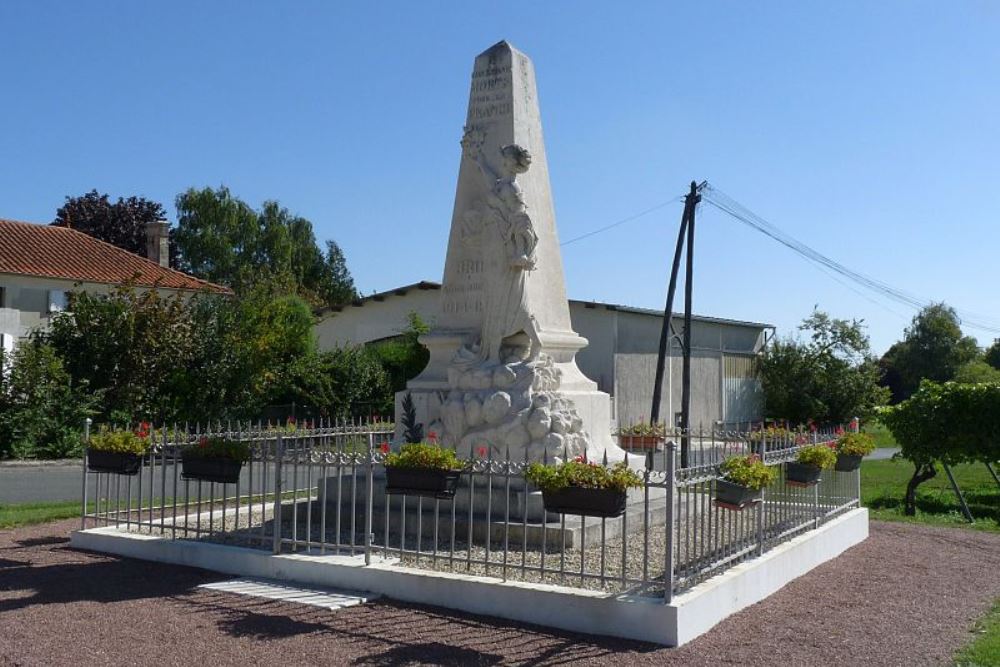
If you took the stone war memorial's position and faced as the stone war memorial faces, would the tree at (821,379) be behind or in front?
behind

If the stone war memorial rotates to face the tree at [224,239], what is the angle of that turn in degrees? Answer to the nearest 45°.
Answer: approximately 135° to its right

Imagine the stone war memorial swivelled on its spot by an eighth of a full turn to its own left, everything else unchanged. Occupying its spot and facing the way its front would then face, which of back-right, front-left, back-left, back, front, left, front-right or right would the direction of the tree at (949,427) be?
back-left

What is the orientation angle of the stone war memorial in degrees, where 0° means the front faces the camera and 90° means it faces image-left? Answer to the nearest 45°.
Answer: approximately 45°

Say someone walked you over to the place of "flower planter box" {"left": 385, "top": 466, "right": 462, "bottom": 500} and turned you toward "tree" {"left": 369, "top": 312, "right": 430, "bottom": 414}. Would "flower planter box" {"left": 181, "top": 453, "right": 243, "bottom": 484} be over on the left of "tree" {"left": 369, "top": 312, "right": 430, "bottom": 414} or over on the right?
left

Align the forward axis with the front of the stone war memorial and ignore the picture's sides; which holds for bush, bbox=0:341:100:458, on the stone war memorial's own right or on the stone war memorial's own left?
on the stone war memorial's own right
